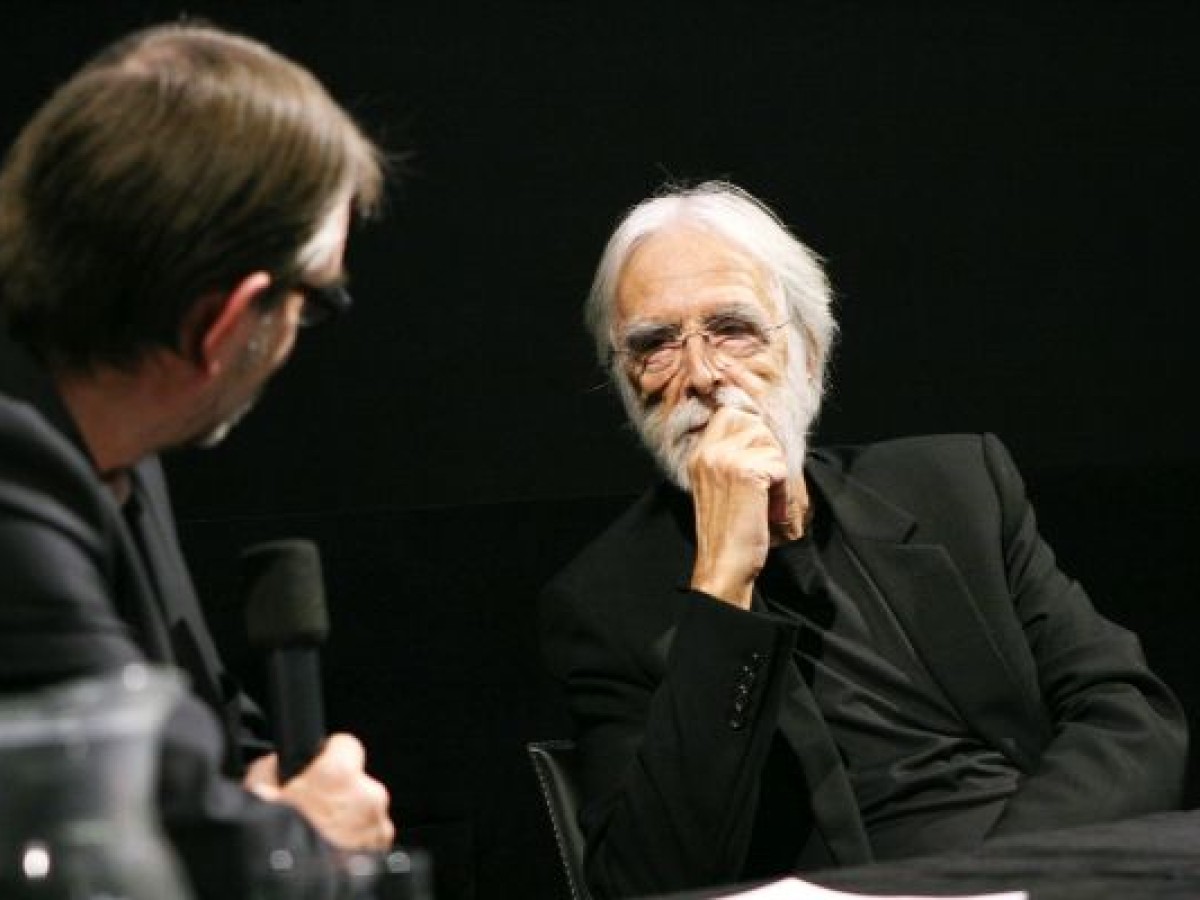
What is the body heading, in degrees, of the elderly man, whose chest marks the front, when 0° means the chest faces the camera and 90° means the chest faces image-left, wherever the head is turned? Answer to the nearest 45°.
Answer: approximately 0°

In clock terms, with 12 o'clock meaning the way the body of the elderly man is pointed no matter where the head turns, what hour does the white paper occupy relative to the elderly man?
The white paper is roughly at 12 o'clock from the elderly man.

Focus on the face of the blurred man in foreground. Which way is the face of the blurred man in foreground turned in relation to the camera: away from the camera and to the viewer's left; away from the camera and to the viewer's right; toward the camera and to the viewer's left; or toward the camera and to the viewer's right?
away from the camera and to the viewer's right

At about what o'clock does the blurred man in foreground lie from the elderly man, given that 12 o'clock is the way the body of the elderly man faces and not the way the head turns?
The blurred man in foreground is roughly at 1 o'clock from the elderly man.

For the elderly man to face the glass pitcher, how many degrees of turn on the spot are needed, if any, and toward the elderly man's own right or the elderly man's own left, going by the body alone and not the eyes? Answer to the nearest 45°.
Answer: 0° — they already face it
